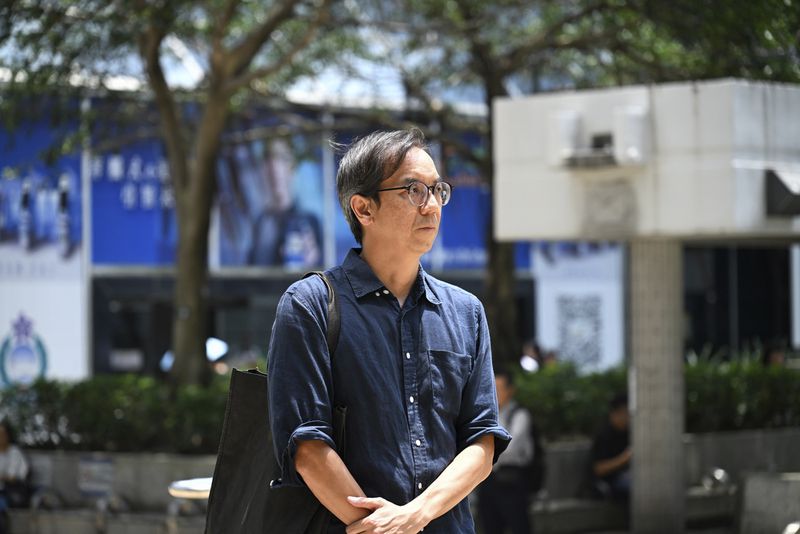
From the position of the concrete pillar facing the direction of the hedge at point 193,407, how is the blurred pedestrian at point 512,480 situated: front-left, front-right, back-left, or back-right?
front-left

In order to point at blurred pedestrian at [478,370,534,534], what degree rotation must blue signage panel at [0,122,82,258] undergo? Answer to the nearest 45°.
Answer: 0° — it already faces them

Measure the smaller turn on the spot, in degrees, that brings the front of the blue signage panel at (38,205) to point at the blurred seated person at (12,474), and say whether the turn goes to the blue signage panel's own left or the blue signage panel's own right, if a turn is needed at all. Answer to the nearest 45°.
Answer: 0° — it already faces them

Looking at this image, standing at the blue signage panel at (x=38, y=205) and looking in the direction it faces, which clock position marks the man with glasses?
The man with glasses is roughly at 12 o'clock from the blue signage panel.

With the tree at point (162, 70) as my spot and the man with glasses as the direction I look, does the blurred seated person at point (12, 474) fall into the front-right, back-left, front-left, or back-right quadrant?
front-right

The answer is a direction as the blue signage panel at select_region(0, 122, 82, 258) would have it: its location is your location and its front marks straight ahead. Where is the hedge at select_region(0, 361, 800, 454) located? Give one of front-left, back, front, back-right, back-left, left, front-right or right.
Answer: front

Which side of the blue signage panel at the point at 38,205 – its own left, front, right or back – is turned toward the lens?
front

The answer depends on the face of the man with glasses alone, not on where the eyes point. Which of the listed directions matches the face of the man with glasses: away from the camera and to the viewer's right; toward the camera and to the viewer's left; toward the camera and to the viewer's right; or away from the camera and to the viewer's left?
toward the camera and to the viewer's right
